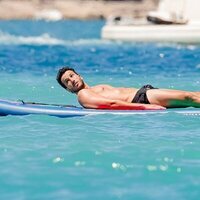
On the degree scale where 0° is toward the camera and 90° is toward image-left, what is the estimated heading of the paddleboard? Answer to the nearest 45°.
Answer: approximately 90°

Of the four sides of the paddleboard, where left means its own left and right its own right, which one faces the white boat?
right
